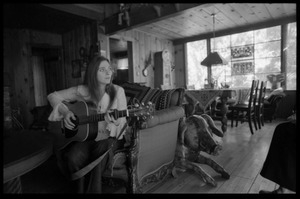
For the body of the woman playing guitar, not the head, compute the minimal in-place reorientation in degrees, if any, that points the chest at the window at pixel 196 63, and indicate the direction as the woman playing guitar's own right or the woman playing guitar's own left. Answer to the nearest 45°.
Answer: approximately 135° to the woman playing guitar's own left

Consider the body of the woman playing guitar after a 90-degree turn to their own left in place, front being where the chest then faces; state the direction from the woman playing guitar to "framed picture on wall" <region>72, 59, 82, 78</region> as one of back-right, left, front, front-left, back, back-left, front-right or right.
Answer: left

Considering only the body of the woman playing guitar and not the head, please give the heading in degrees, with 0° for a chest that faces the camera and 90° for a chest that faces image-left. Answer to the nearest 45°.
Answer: approximately 0°
